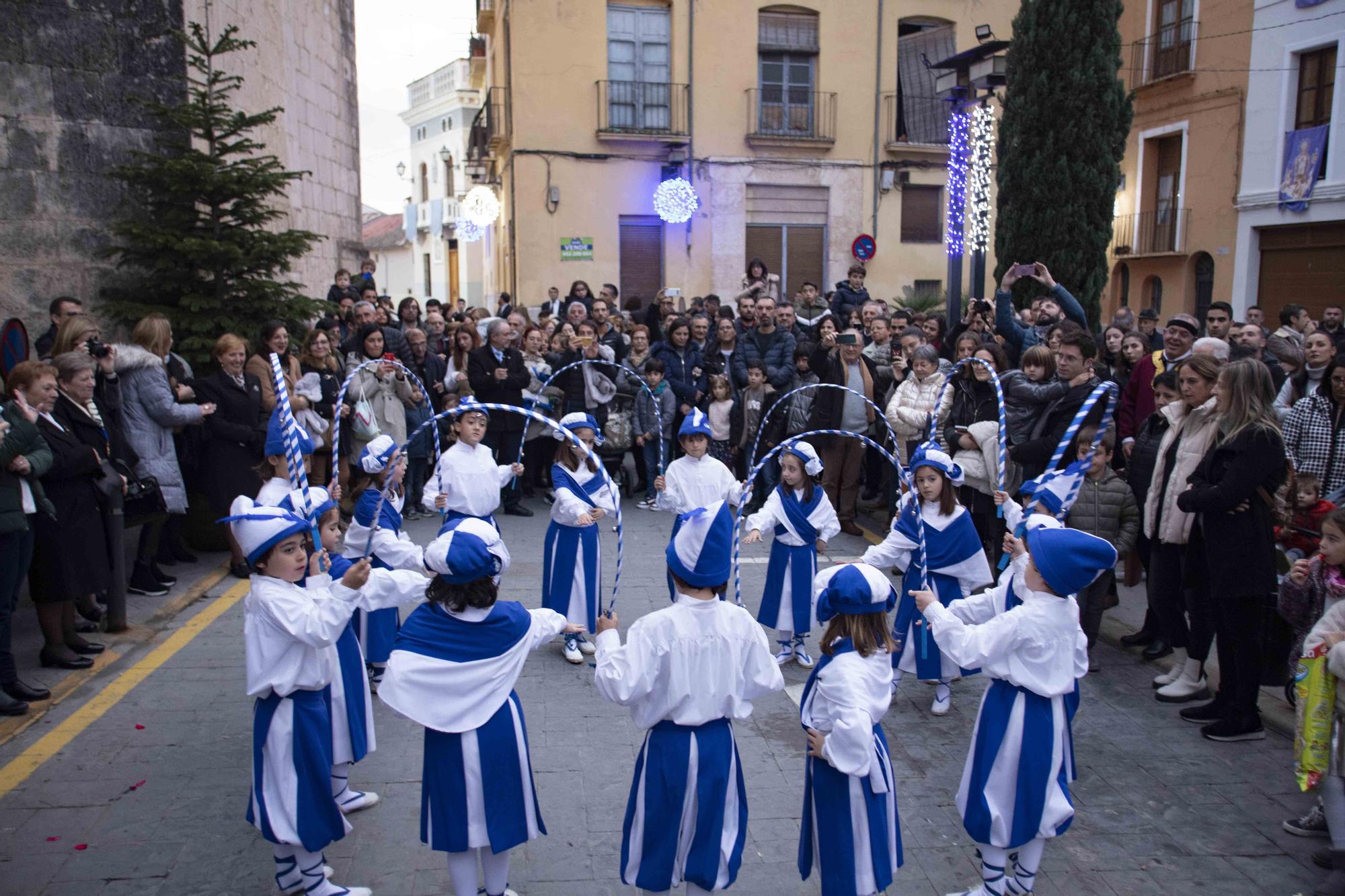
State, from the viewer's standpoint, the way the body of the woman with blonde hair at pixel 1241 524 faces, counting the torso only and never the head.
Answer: to the viewer's left

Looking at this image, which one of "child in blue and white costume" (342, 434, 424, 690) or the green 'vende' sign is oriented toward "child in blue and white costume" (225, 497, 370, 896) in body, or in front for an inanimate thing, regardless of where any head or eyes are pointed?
the green 'vende' sign

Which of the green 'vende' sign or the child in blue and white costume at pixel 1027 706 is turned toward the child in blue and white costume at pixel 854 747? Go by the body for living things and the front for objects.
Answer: the green 'vende' sign

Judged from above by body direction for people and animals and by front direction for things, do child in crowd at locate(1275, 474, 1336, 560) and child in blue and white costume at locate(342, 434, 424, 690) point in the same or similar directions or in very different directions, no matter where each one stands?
very different directions

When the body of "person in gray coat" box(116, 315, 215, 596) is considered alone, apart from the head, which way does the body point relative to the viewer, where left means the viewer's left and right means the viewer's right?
facing to the right of the viewer

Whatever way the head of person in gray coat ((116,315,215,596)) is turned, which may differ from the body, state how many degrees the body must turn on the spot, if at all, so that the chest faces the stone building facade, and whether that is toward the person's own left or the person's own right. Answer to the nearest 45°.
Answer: approximately 90° to the person's own left

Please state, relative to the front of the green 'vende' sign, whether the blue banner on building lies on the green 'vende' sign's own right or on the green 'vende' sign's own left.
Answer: on the green 'vende' sign's own left

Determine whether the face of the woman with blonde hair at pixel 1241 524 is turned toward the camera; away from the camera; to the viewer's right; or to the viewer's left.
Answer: to the viewer's left

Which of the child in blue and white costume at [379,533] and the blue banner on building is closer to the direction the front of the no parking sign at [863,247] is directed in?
the child in blue and white costume

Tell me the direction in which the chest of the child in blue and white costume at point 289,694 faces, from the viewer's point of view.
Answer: to the viewer's right

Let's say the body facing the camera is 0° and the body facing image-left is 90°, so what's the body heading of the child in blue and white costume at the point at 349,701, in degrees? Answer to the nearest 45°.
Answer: approximately 270°

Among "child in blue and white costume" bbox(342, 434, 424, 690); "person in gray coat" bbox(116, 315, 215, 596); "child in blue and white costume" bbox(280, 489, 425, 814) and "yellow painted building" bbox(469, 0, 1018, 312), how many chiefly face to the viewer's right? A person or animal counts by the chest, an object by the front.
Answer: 3

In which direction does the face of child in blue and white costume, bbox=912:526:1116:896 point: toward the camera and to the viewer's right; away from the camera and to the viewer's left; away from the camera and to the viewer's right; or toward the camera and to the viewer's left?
away from the camera and to the viewer's left

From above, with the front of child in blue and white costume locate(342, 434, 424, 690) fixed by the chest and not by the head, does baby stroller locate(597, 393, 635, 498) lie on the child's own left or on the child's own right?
on the child's own left

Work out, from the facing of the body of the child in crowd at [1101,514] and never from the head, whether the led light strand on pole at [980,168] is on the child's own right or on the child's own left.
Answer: on the child's own right

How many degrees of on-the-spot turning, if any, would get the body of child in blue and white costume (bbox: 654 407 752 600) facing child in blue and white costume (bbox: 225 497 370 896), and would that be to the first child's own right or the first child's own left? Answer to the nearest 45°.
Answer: approximately 45° to the first child's own right
